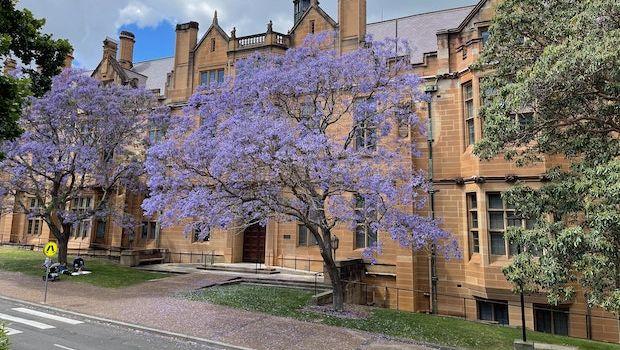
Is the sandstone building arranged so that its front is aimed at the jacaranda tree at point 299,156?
yes

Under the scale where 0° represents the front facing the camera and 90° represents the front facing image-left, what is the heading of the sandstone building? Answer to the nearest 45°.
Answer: approximately 45°

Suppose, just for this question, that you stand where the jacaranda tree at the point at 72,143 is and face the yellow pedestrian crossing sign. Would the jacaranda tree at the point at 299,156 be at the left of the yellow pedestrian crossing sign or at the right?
left

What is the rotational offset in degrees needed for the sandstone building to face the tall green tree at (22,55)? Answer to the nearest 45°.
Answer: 0° — it already faces it

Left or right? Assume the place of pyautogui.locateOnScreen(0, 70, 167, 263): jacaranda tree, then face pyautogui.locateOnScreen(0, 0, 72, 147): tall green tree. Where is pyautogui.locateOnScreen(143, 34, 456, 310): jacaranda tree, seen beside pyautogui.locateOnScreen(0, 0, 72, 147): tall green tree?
left

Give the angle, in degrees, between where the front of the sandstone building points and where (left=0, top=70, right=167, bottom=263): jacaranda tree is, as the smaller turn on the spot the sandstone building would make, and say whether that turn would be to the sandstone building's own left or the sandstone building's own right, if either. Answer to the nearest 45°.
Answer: approximately 45° to the sandstone building's own right

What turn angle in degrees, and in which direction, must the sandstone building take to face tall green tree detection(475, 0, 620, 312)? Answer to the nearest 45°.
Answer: approximately 45° to its left
